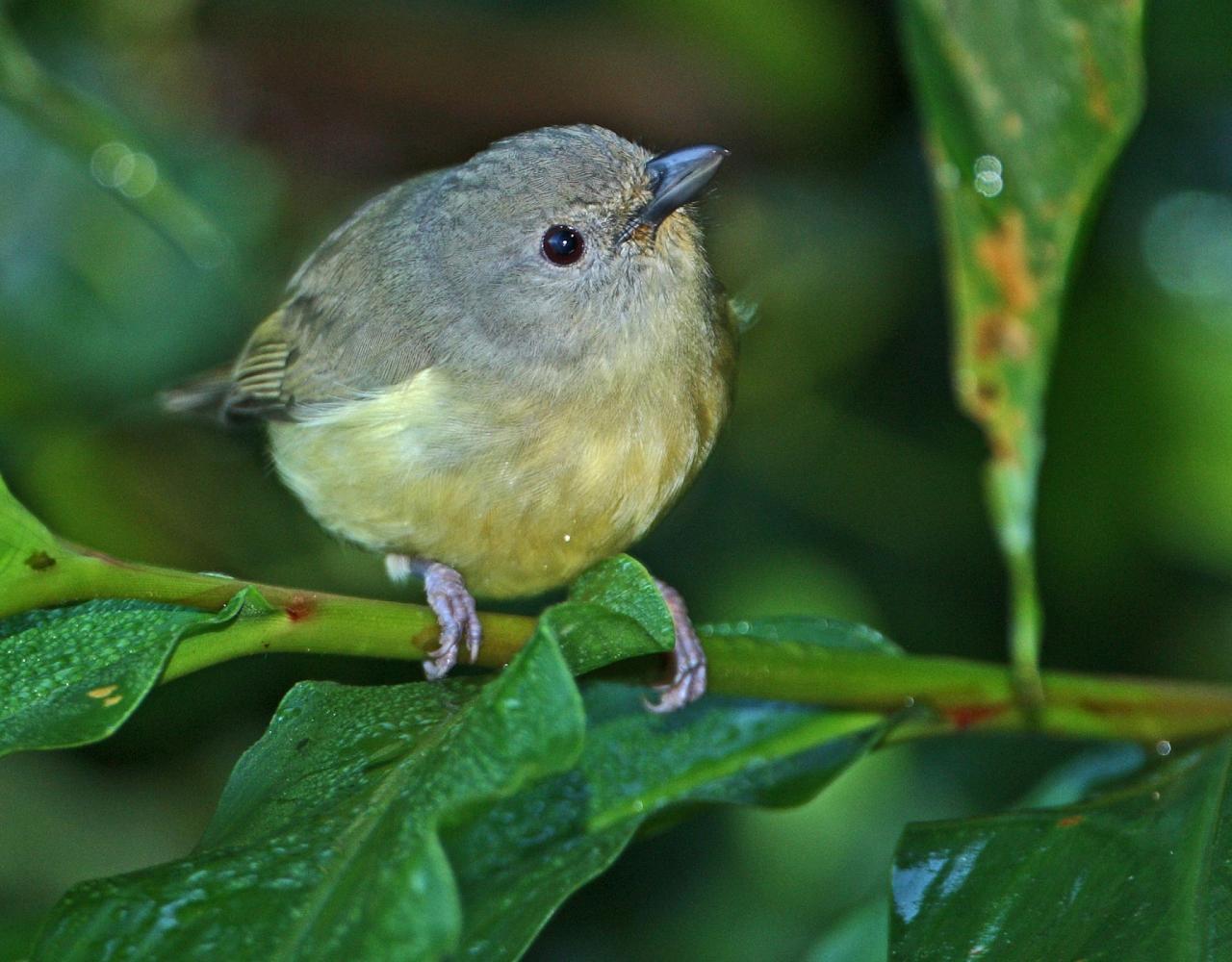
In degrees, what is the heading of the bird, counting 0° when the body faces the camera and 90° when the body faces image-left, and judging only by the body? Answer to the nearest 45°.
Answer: approximately 315°

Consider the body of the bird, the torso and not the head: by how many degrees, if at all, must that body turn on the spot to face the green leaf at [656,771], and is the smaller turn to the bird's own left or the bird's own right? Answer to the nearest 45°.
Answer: approximately 45° to the bird's own right

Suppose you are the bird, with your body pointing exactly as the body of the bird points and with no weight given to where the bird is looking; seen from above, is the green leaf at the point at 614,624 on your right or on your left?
on your right

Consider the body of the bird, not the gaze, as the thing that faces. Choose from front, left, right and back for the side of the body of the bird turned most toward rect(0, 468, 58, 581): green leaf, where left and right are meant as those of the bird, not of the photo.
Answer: right

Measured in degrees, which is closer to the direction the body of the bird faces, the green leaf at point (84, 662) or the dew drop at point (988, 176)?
the dew drop

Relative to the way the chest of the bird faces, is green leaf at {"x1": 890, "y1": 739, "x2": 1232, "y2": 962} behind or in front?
in front

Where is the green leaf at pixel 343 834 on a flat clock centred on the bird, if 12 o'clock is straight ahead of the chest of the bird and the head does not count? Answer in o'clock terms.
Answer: The green leaf is roughly at 2 o'clock from the bird.
